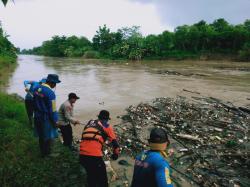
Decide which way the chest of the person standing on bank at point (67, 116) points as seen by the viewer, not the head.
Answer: to the viewer's right

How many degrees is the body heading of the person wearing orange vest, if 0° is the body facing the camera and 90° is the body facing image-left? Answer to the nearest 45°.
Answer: approximately 225°

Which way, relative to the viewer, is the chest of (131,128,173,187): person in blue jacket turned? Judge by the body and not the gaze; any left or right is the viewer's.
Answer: facing away from the viewer and to the right of the viewer

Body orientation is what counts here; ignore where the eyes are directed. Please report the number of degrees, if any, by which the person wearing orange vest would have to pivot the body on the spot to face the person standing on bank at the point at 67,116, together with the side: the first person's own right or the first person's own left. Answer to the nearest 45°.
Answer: approximately 45° to the first person's own left

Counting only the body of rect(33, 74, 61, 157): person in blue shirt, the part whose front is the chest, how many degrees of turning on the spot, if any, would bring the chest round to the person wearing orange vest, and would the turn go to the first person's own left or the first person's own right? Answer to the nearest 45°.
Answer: approximately 90° to the first person's own right

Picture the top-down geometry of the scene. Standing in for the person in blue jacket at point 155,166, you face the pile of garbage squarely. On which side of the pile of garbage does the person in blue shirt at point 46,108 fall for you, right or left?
left

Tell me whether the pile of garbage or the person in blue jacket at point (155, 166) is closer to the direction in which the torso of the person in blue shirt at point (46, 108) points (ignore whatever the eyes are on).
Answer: the pile of garbage

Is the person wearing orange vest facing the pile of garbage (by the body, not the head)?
yes

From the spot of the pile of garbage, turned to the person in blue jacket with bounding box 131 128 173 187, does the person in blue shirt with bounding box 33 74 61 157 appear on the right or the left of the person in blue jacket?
right
